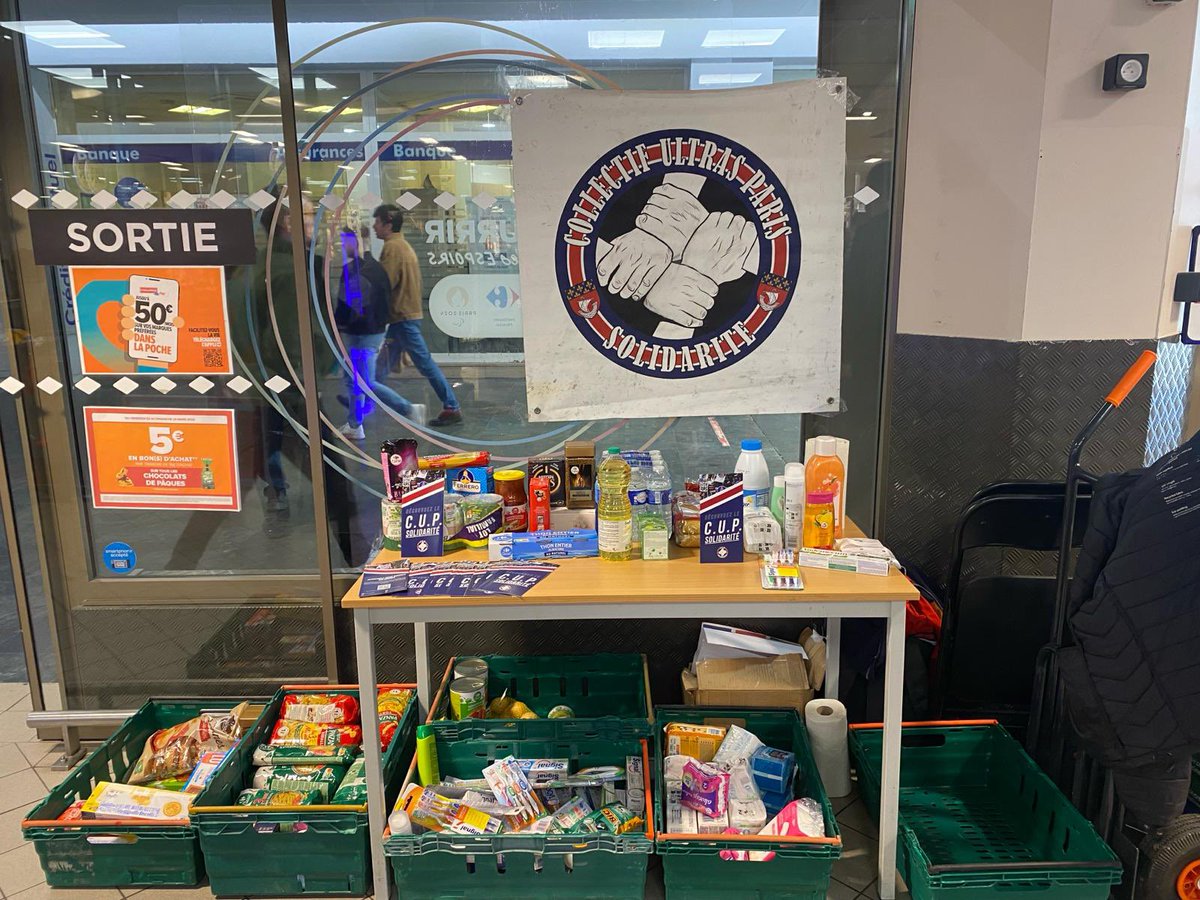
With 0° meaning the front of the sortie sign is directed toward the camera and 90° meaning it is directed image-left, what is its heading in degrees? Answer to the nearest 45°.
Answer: approximately 0°

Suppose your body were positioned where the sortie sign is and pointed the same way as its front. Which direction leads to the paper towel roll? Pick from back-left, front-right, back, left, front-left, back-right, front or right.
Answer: front-left

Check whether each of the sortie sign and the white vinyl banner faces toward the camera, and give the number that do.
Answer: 2

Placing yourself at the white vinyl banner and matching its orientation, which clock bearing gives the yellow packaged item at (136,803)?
The yellow packaged item is roughly at 2 o'clock from the white vinyl banner.

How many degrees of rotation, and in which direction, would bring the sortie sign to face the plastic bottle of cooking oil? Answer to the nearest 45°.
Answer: approximately 45° to its left

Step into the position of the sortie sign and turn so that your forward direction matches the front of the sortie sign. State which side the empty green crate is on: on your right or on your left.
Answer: on your left

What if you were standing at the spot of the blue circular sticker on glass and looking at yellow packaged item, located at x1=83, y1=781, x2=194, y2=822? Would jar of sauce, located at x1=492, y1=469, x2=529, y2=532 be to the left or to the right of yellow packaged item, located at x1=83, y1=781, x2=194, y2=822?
left

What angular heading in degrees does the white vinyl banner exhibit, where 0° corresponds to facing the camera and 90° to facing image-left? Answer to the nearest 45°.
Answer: approximately 0°

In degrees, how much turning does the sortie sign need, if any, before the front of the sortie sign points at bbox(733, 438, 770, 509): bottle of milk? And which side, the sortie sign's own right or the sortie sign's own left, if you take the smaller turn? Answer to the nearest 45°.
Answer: approximately 45° to the sortie sign's own left

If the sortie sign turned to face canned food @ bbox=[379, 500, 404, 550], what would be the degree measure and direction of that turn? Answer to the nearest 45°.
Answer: approximately 45° to its left

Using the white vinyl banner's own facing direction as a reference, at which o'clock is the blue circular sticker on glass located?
The blue circular sticker on glass is roughly at 3 o'clock from the white vinyl banner.
